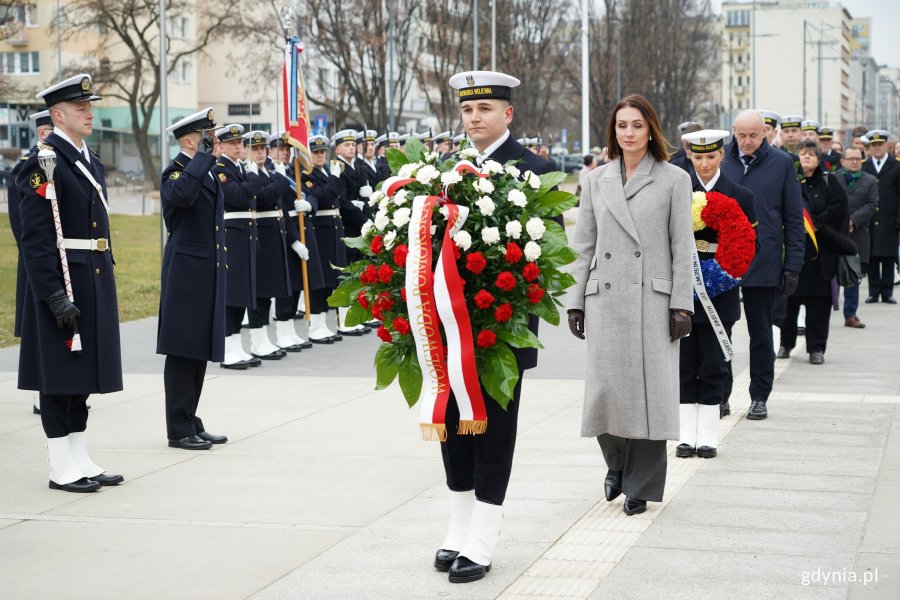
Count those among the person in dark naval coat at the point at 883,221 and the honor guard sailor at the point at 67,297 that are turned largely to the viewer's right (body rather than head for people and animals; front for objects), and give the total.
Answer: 1

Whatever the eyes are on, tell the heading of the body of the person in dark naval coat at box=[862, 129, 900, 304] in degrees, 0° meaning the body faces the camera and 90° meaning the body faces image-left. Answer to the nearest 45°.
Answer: approximately 0°

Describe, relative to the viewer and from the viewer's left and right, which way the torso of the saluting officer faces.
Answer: facing to the right of the viewer

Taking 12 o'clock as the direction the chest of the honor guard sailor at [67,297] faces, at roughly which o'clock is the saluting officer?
The saluting officer is roughly at 10 o'clock from the honor guard sailor.

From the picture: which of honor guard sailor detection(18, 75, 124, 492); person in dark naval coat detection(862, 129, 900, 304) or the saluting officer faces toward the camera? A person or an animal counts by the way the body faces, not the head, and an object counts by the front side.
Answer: the person in dark naval coat

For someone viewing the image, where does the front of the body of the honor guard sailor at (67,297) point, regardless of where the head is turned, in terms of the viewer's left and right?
facing to the right of the viewer

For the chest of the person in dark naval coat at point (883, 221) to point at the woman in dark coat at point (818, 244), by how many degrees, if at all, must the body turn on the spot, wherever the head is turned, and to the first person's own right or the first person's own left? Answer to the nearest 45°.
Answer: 0° — they already face them

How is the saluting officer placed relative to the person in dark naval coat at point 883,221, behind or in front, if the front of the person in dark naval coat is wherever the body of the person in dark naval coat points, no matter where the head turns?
in front

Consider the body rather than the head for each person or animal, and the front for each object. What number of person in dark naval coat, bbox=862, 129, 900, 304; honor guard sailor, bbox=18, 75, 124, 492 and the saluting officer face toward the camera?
1

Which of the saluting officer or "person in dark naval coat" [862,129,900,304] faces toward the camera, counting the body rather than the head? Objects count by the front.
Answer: the person in dark naval coat

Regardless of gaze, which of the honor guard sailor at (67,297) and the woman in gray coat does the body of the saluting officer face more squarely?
the woman in gray coat
